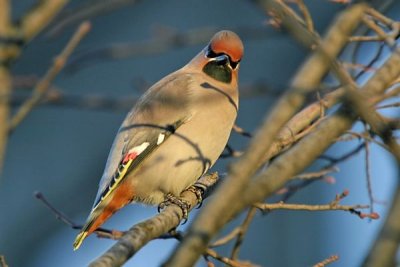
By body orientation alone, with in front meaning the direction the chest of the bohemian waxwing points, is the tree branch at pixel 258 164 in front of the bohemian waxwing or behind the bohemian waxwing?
in front
